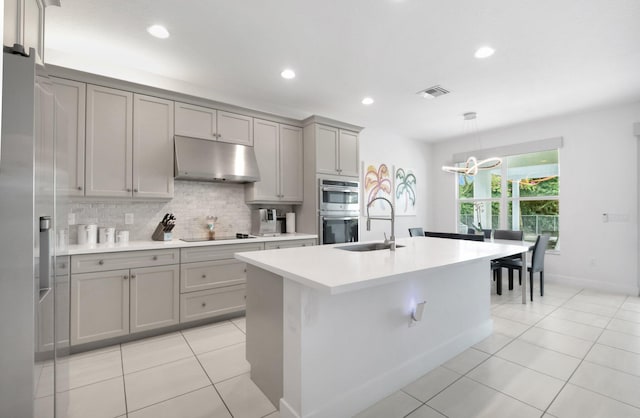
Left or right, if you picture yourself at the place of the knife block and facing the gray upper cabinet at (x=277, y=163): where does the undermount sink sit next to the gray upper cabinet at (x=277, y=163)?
right

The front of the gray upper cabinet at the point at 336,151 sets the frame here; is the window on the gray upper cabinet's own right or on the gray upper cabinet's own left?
on the gray upper cabinet's own left

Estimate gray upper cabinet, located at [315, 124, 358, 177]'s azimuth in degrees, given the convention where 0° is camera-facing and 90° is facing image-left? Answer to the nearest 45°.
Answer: approximately 315°

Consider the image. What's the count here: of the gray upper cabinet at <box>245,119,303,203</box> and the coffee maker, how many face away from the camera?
0

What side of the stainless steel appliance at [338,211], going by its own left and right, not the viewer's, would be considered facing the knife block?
right

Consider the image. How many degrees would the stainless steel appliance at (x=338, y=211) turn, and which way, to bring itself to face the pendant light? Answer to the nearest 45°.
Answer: approximately 45° to its left

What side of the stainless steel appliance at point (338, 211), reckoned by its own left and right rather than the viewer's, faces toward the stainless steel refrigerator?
right

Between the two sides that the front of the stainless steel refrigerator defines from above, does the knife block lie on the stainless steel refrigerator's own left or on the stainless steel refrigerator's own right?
on the stainless steel refrigerator's own left

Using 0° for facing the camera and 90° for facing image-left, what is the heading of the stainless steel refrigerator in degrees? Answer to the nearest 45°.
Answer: approximately 270°

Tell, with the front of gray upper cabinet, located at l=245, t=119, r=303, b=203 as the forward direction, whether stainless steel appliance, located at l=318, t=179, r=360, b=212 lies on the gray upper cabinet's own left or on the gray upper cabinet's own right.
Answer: on the gray upper cabinet's own left

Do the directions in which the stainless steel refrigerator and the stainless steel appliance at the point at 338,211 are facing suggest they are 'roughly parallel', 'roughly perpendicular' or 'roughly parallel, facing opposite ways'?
roughly perpendicular
